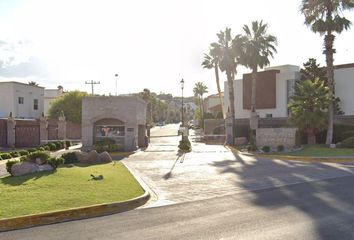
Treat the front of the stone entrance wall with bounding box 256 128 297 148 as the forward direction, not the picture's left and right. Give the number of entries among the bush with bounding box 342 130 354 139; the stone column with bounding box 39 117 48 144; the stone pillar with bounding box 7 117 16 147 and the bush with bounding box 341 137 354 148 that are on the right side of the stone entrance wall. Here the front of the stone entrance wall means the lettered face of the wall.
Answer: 2

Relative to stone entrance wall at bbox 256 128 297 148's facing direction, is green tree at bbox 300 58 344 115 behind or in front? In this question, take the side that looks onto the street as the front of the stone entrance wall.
behind

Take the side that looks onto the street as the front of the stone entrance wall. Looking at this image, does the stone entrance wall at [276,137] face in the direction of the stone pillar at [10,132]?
no

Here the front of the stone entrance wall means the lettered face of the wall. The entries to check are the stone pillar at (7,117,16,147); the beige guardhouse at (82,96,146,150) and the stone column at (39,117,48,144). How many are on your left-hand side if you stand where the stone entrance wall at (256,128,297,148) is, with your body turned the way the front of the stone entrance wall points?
0

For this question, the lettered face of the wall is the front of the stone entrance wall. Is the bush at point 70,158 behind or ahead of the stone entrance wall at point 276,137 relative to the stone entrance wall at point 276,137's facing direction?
ahead

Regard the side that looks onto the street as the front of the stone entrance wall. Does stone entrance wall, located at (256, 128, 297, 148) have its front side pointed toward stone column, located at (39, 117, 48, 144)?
no

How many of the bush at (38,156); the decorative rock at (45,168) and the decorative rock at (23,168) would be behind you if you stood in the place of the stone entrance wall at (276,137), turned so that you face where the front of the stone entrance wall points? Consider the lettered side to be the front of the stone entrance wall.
0

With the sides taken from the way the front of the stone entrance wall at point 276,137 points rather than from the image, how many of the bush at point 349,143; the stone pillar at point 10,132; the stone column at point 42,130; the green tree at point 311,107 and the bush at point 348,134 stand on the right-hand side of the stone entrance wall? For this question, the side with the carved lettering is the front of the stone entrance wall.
2

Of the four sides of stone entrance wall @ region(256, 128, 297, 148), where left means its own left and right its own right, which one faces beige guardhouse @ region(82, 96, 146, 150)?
right

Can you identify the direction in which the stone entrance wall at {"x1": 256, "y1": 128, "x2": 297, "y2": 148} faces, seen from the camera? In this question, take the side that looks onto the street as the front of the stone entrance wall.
facing the viewer

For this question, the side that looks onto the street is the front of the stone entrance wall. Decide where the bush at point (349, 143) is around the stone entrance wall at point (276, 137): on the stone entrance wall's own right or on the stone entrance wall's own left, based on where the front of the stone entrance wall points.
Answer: on the stone entrance wall's own left

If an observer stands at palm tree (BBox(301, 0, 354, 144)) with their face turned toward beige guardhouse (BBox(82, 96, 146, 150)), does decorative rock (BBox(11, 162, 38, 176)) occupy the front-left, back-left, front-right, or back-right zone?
front-left

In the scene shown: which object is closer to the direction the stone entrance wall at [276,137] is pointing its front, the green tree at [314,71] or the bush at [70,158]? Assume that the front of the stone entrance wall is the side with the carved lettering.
the bush
